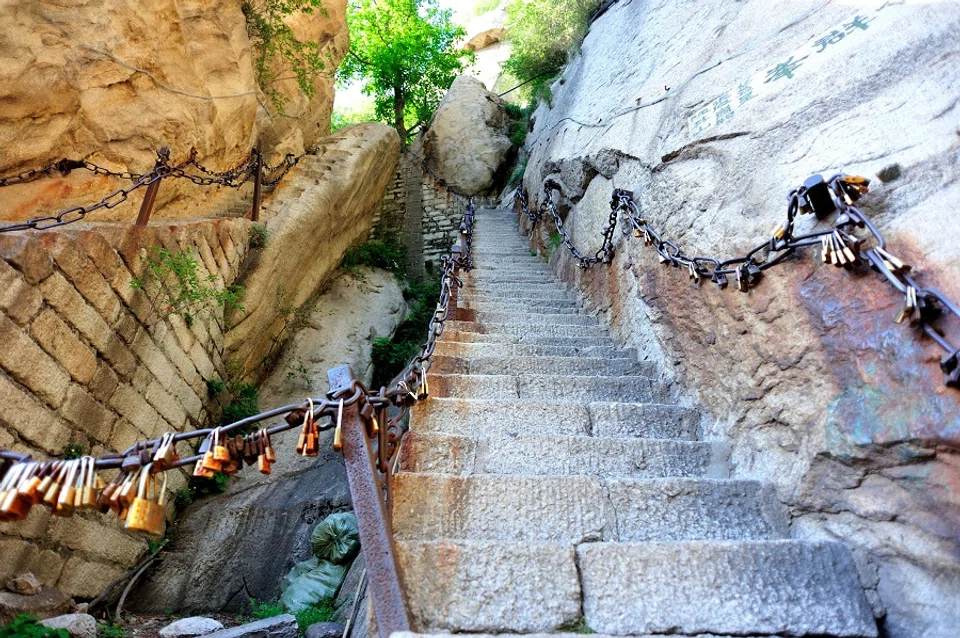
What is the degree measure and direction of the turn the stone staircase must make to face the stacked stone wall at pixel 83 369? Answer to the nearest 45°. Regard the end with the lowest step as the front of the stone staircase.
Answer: approximately 90° to its right

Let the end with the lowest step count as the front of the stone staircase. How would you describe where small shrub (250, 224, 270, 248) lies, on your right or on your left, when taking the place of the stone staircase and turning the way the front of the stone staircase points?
on your right

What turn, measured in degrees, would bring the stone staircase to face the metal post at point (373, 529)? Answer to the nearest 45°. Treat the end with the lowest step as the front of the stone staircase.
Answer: approximately 45° to its right

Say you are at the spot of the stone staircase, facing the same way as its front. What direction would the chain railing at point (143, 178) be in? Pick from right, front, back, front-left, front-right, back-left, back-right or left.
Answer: right

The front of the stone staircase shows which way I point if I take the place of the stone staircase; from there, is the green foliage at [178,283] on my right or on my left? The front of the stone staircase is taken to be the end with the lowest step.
on my right

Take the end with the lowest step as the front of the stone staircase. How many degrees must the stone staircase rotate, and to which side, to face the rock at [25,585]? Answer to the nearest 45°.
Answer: approximately 90° to its right

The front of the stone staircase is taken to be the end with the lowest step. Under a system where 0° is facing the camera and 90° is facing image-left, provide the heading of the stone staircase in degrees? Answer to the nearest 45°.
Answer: approximately 0°
